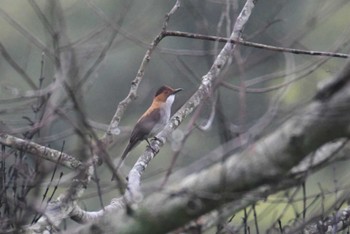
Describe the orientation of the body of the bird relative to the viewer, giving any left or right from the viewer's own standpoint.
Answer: facing to the right of the viewer
